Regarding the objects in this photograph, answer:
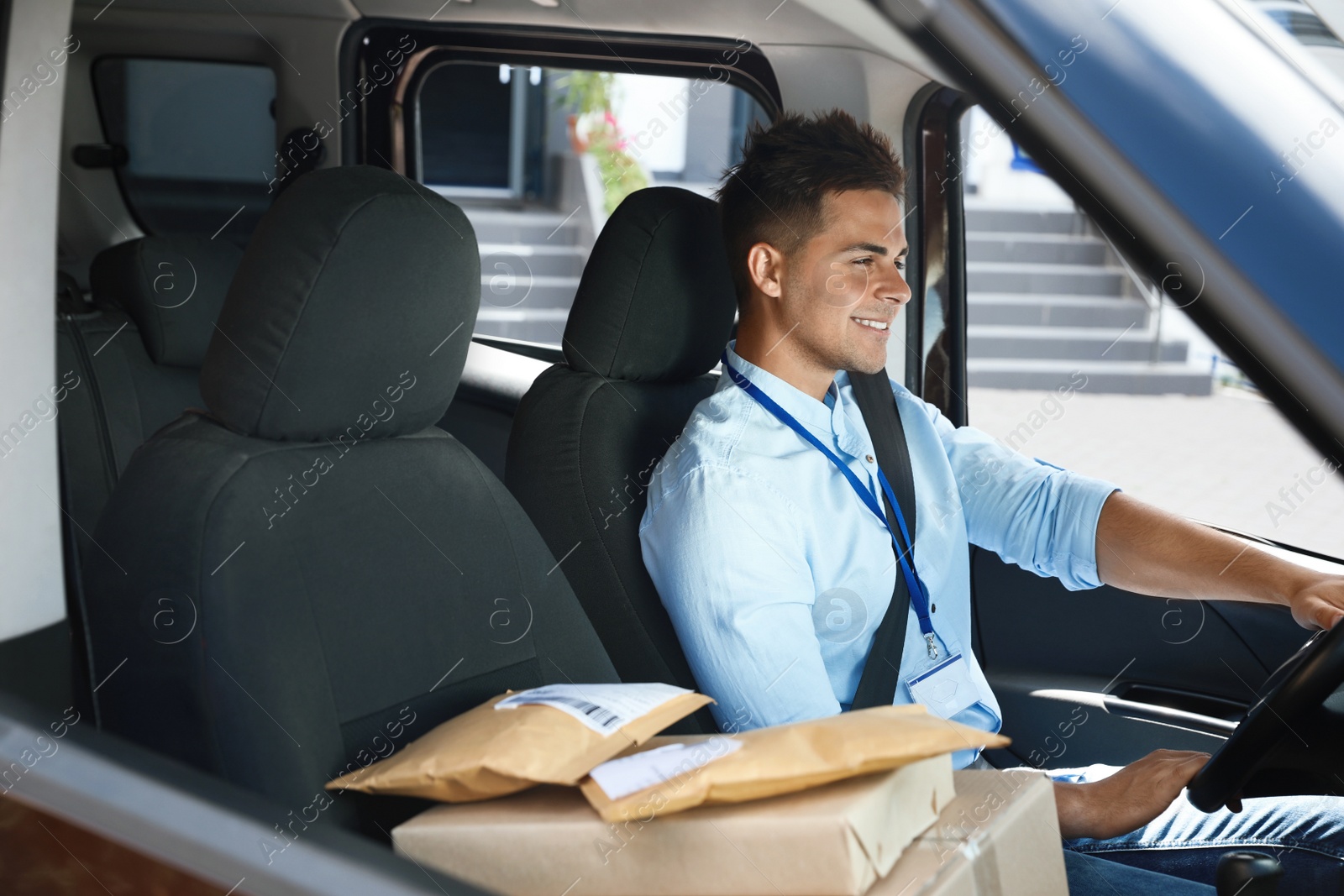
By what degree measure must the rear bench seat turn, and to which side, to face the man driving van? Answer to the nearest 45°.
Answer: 0° — it already faces them

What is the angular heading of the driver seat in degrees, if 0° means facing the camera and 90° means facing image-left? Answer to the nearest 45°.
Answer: approximately 315°

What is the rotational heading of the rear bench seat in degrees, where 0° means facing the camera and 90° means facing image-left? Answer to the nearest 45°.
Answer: approximately 315°

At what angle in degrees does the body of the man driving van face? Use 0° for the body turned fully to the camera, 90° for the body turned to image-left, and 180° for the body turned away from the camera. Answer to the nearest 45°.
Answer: approximately 315°

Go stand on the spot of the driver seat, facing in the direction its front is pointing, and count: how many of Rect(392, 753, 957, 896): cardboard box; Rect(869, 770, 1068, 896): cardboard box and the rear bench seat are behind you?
1

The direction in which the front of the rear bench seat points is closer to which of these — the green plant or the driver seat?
the driver seat
